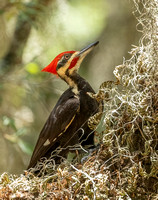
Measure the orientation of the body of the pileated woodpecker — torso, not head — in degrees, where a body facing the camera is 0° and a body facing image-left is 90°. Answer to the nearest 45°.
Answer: approximately 270°
